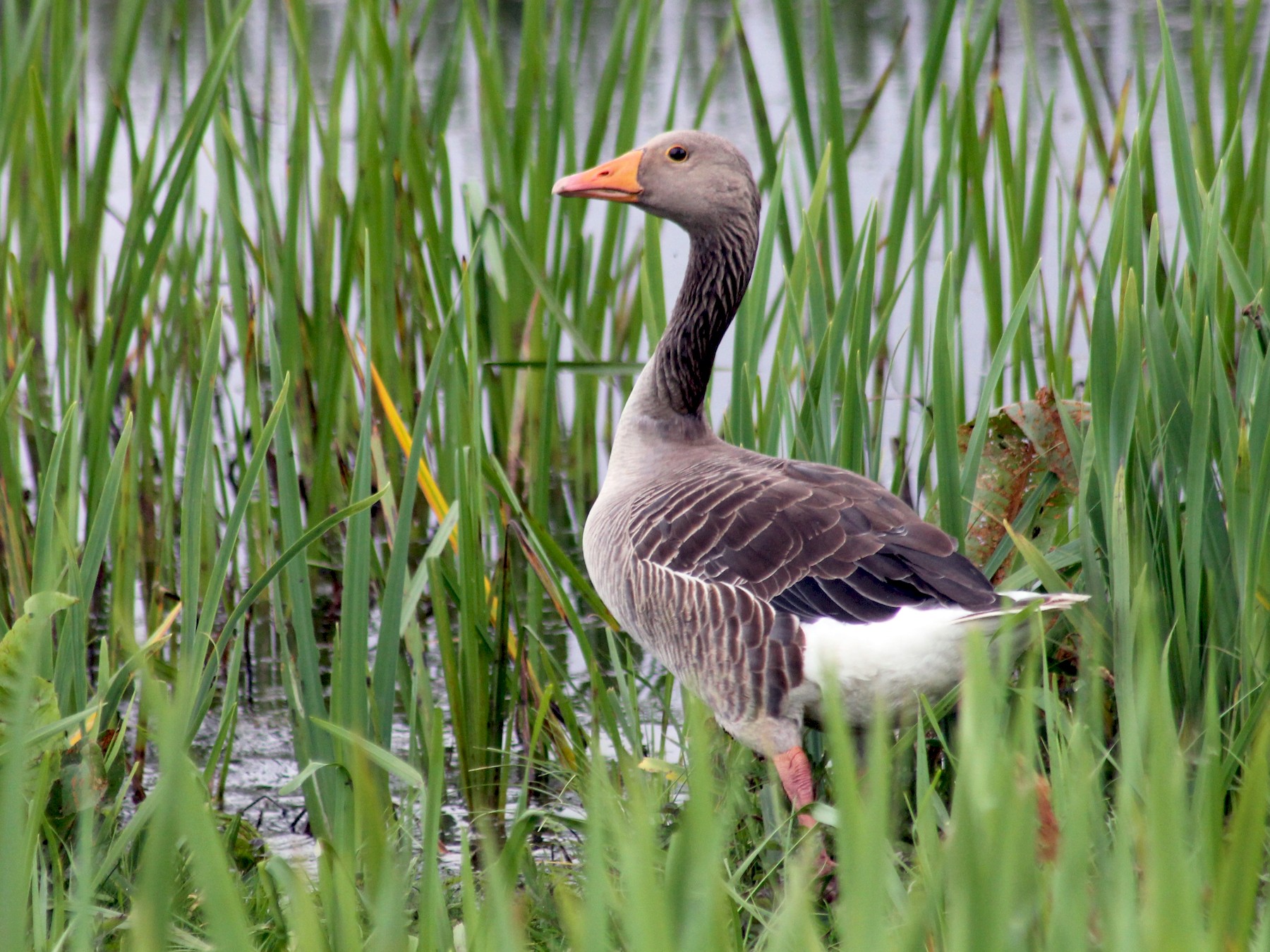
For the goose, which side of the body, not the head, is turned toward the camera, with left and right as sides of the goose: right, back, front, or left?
left
